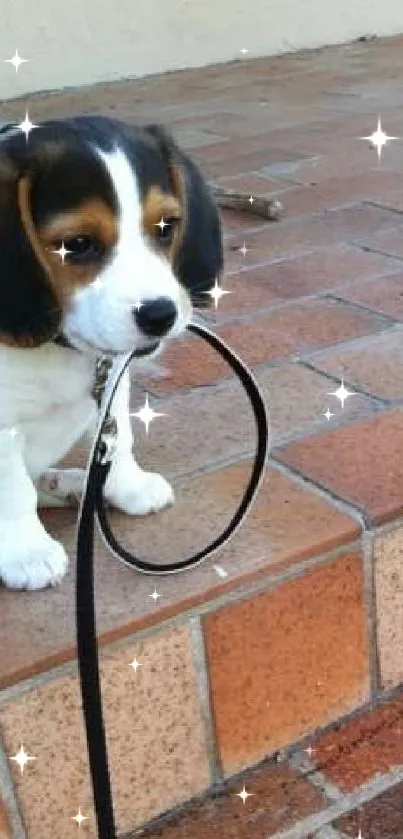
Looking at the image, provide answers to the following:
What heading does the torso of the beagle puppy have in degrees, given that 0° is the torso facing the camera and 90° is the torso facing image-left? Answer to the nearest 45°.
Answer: approximately 315°
